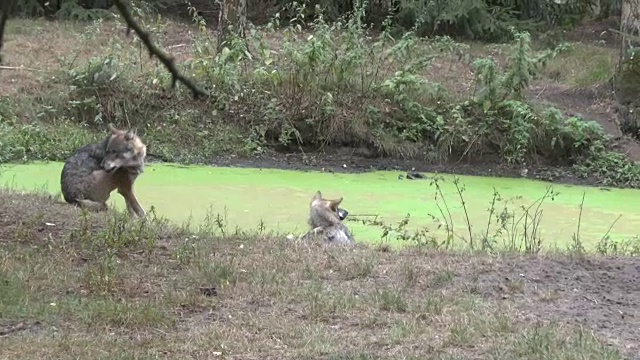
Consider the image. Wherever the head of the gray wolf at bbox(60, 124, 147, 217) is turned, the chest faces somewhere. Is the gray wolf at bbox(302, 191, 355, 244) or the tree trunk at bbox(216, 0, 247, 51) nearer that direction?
the gray wolf

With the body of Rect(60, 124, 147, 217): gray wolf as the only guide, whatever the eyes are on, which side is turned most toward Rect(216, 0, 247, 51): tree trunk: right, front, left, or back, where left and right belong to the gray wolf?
left

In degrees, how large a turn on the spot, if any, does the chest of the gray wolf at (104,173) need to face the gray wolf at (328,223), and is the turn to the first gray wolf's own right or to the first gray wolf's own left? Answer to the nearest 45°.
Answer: approximately 45° to the first gray wolf's own right

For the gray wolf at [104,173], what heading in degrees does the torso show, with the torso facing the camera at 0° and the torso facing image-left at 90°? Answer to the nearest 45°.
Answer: approximately 270°
